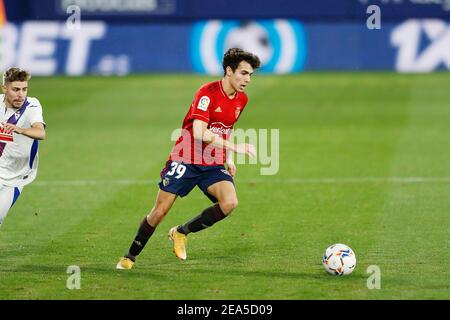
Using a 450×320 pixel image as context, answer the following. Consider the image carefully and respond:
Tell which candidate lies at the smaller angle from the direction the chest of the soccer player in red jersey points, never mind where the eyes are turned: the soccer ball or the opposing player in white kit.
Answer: the soccer ball

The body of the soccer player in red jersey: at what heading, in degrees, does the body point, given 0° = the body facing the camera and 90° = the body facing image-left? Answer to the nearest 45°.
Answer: approximately 315°

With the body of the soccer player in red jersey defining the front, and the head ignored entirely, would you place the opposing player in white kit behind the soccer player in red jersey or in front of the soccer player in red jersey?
behind

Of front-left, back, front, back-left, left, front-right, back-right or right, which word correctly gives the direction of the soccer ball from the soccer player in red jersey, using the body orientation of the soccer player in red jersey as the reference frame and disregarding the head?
front-left
